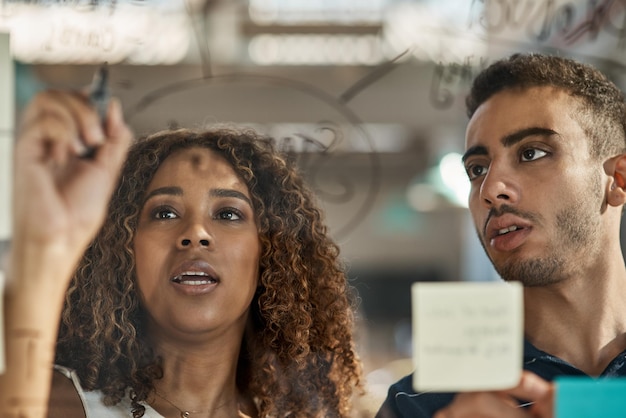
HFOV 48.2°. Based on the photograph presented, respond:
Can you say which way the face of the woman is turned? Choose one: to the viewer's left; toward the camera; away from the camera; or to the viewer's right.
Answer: toward the camera

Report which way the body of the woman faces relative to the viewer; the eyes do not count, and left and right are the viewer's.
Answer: facing the viewer

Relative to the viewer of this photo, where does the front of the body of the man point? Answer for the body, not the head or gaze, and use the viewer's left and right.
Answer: facing the viewer and to the left of the viewer

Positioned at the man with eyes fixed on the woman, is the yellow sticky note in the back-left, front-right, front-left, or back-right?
front-left

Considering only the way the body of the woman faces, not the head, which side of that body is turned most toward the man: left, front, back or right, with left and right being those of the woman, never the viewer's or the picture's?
left

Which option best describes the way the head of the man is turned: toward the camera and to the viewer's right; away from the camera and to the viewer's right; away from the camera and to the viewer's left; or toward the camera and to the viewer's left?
toward the camera and to the viewer's left
